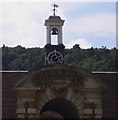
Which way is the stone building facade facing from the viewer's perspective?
toward the camera
